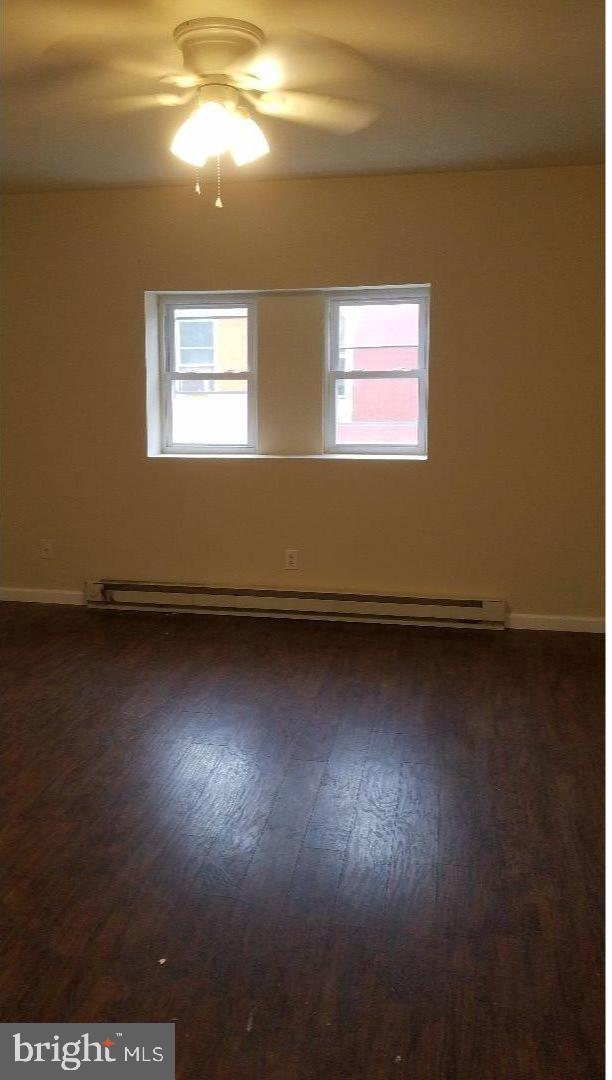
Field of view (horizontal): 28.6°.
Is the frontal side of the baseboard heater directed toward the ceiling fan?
yes

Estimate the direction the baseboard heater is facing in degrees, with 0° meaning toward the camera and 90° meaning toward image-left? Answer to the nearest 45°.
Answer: approximately 0°

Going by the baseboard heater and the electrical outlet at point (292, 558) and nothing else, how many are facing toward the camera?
2

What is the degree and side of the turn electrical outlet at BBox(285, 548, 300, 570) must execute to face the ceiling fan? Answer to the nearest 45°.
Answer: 0° — it already faces it

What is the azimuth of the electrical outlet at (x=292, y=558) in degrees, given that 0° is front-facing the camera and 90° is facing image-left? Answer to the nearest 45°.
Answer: approximately 0°
